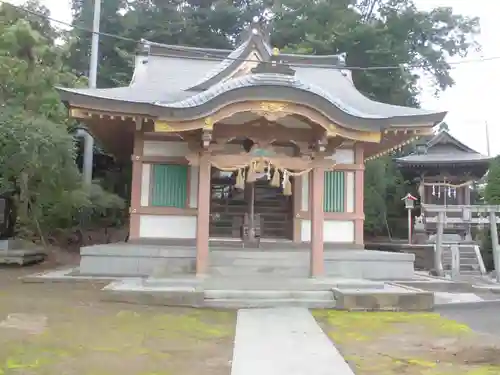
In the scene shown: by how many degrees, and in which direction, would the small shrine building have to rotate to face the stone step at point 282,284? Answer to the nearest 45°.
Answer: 0° — it already faces it

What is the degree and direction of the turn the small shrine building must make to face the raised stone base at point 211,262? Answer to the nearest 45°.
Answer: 0° — it already faces it

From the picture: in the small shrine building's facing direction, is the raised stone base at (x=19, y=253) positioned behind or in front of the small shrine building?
in front

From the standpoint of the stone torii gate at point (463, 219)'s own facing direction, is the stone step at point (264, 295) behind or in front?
in front

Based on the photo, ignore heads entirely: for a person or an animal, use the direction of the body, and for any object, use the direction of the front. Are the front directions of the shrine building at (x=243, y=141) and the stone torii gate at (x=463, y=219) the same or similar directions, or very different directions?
same or similar directions

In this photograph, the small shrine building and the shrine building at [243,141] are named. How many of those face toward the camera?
2

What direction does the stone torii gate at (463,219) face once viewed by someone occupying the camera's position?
facing the viewer

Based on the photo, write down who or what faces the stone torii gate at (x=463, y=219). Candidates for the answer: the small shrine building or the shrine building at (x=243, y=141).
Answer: the small shrine building

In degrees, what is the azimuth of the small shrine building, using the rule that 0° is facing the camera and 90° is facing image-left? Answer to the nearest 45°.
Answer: approximately 0°

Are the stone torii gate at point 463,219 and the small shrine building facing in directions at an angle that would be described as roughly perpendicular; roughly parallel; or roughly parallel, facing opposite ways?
roughly parallel

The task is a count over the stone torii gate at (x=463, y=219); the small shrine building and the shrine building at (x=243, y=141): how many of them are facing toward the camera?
3

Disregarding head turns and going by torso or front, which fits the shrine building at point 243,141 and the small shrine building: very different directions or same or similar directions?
same or similar directions

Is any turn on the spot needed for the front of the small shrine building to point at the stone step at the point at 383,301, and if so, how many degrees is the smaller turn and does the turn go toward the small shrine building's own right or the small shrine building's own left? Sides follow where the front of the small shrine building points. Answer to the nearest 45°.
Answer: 0° — it already faces it

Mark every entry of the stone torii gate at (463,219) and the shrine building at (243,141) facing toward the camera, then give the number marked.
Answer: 2

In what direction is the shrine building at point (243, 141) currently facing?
toward the camera

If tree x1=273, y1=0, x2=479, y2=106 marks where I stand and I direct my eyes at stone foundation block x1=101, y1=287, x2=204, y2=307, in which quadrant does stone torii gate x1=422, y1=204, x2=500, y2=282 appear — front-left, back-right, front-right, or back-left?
front-left
